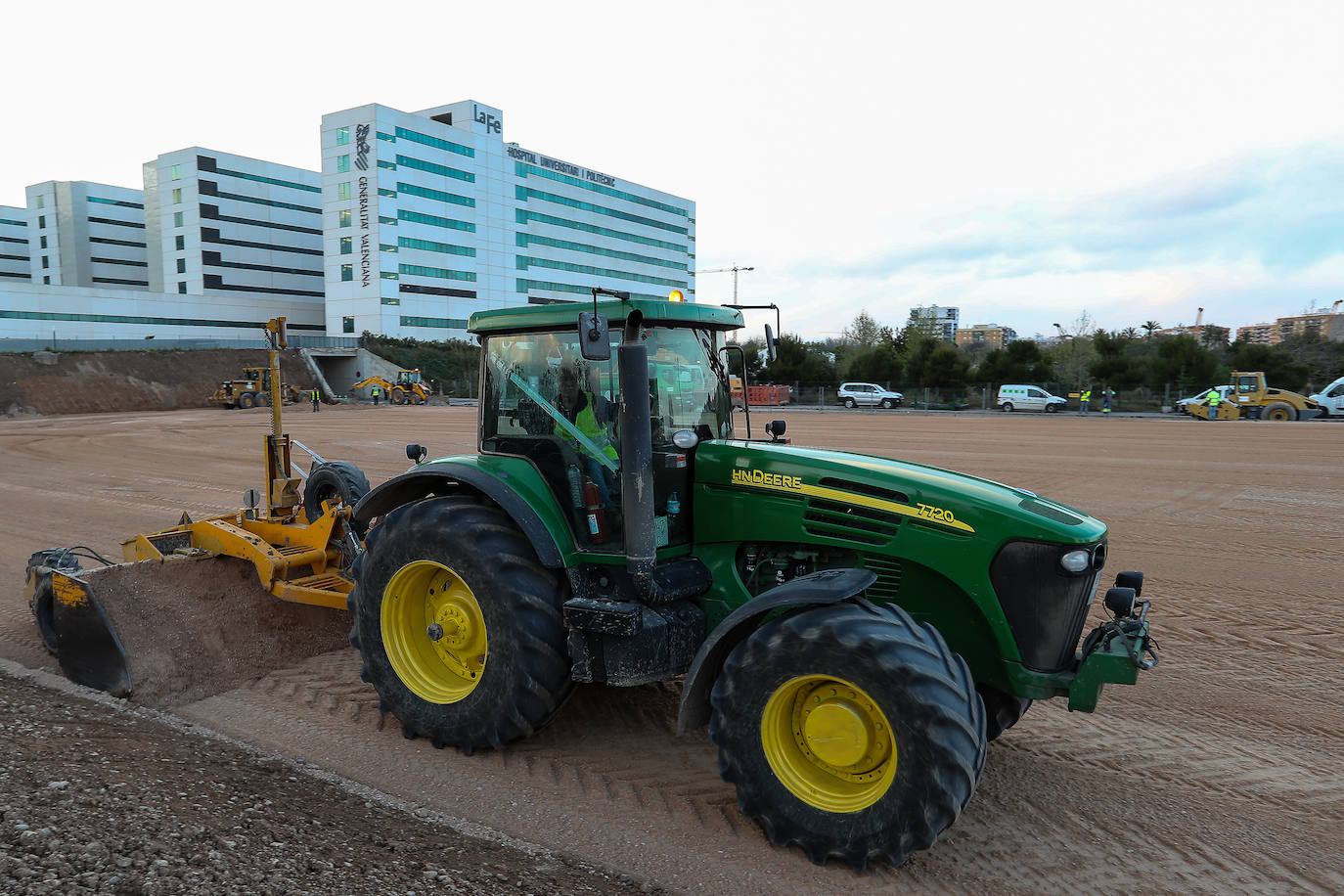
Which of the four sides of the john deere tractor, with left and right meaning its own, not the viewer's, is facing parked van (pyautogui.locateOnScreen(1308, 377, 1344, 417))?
left

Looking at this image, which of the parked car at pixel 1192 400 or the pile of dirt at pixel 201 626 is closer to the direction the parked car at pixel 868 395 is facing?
the parked car

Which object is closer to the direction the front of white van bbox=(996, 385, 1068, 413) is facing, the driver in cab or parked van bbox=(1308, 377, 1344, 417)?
the parked van

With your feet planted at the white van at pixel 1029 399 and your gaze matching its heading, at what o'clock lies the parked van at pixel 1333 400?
The parked van is roughly at 1 o'clock from the white van.

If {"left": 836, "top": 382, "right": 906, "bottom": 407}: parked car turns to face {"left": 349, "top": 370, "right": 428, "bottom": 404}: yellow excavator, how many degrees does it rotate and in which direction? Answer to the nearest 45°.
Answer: approximately 180°

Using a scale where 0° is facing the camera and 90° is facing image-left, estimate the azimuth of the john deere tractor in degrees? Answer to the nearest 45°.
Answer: approximately 315°

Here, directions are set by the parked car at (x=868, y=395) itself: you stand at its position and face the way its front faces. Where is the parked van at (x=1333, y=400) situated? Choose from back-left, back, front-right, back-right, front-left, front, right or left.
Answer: front-right

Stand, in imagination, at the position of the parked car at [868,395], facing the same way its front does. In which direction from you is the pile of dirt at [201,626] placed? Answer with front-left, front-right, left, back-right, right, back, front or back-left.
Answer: right

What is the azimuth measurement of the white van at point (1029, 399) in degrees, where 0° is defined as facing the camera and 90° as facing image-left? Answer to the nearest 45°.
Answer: approximately 270°

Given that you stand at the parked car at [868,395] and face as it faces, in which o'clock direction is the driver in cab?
The driver in cab is roughly at 3 o'clock from the parked car.

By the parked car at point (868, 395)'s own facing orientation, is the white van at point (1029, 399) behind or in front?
in front

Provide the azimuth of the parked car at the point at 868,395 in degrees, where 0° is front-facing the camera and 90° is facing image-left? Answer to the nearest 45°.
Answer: approximately 270°

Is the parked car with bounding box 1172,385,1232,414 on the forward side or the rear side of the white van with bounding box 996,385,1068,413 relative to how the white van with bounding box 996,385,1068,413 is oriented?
on the forward side

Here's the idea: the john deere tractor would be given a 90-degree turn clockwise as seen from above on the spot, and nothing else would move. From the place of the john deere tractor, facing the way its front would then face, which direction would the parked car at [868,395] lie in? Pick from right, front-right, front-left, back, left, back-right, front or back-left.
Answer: back-right

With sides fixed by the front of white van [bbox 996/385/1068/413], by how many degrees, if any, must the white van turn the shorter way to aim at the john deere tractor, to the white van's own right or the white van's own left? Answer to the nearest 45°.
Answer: approximately 90° to the white van's own right

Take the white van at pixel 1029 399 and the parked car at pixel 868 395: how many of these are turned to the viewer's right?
2
